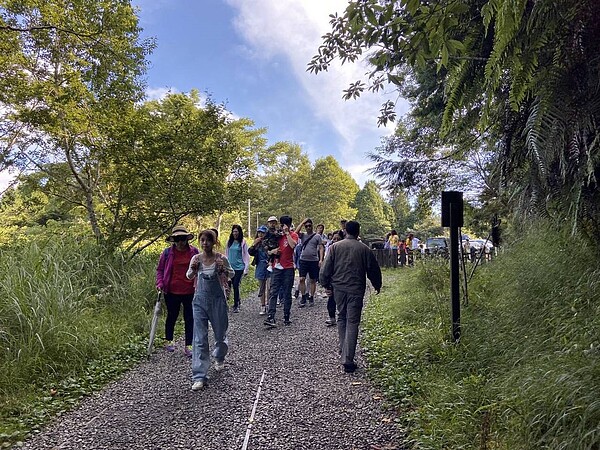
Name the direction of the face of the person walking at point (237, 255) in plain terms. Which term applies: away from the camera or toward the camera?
toward the camera

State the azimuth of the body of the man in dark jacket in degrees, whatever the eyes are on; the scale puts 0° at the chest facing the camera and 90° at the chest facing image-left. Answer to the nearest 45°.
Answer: approximately 180°

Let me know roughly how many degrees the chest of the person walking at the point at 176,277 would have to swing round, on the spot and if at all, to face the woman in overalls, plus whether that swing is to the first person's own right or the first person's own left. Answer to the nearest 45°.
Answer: approximately 45° to the first person's own left

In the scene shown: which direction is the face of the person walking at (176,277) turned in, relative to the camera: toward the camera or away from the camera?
toward the camera

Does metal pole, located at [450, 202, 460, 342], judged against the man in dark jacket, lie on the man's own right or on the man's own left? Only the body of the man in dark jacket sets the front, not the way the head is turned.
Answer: on the man's own right

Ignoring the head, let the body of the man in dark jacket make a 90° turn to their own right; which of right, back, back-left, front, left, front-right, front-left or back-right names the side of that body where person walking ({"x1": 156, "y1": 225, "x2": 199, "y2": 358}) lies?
back

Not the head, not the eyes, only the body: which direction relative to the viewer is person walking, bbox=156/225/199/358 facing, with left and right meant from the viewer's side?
facing the viewer

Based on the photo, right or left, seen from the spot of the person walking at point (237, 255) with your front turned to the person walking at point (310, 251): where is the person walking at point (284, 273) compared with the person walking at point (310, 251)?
right

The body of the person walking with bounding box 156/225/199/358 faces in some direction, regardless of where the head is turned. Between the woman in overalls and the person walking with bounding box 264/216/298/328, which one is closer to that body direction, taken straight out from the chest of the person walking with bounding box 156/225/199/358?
the woman in overalls

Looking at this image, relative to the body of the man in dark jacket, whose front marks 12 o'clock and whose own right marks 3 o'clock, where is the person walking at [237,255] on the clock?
The person walking is roughly at 11 o'clock from the man in dark jacket.

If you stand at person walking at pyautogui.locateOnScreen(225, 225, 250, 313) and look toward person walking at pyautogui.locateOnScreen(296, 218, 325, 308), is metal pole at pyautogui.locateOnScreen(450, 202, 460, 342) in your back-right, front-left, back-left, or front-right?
front-right

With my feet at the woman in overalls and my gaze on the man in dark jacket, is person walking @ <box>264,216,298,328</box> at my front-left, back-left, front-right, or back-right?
front-left

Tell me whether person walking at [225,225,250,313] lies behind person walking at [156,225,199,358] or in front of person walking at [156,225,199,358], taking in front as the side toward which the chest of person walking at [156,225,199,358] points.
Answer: behind

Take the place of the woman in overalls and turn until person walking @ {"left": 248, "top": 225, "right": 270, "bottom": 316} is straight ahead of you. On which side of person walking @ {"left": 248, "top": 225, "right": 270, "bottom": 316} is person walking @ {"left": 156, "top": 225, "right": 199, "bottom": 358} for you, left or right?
left

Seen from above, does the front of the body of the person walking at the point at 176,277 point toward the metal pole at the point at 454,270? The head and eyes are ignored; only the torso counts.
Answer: no
